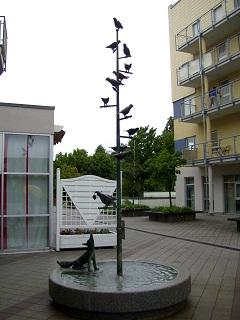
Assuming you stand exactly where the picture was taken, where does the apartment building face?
facing the viewer and to the left of the viewer

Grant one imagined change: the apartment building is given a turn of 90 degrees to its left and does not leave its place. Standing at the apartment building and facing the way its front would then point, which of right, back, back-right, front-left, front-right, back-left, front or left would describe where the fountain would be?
front-right

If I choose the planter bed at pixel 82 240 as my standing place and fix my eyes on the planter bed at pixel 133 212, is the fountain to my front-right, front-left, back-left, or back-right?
back-right

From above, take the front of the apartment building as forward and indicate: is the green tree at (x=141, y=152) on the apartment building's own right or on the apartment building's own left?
on the apartment building's own right

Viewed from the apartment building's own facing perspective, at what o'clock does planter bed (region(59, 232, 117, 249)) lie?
The planter bed is roughly at 11 o'clock from the apartment building.
